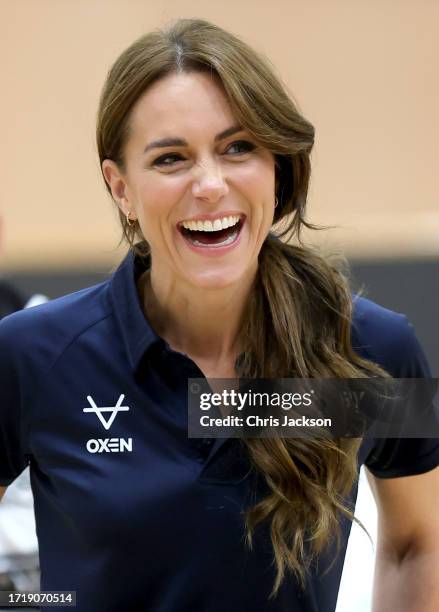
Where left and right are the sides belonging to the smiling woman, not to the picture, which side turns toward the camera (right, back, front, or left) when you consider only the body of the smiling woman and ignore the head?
front
